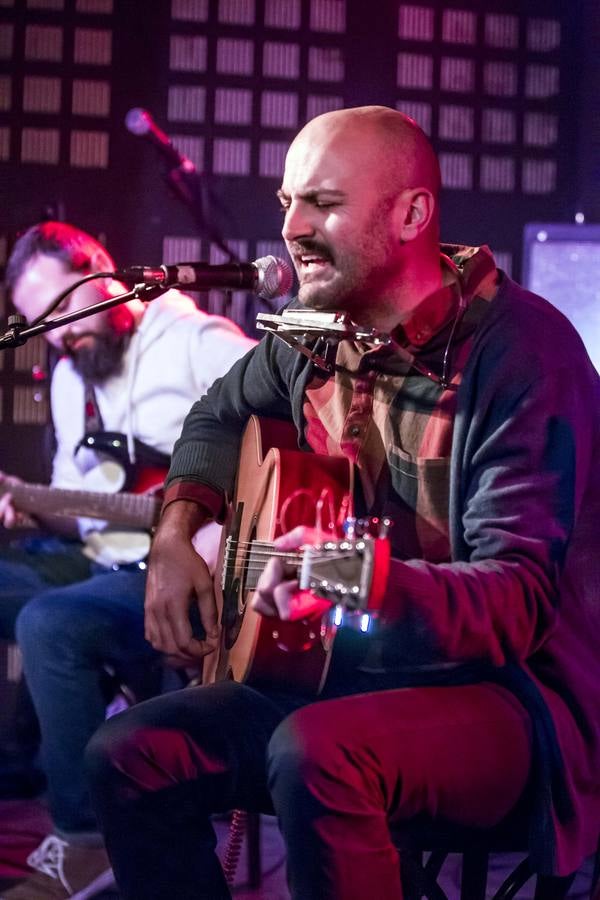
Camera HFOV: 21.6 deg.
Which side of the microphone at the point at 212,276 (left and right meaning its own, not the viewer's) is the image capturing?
right

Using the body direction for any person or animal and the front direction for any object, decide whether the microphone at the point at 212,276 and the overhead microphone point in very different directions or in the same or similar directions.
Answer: very different directions

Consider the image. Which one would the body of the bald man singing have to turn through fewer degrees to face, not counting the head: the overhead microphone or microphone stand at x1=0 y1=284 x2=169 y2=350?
the microphone stand

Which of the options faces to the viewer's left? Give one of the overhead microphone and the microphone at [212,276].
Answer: the overhead microphone

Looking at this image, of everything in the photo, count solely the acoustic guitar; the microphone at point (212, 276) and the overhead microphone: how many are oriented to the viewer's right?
1

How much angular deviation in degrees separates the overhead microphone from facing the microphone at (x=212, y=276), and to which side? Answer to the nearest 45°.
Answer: approximately 90° to its left

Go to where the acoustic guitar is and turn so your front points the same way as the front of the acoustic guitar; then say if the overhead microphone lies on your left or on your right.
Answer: on your right

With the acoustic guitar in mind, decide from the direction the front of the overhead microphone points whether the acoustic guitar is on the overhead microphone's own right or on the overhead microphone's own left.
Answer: on the overhead microphone's own left

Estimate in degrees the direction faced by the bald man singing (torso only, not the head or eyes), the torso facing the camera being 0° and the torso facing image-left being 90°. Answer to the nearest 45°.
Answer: approximately 45°

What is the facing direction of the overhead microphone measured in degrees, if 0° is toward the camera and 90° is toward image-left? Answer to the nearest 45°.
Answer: approximately 90°

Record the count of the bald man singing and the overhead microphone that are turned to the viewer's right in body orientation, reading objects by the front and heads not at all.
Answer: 0
